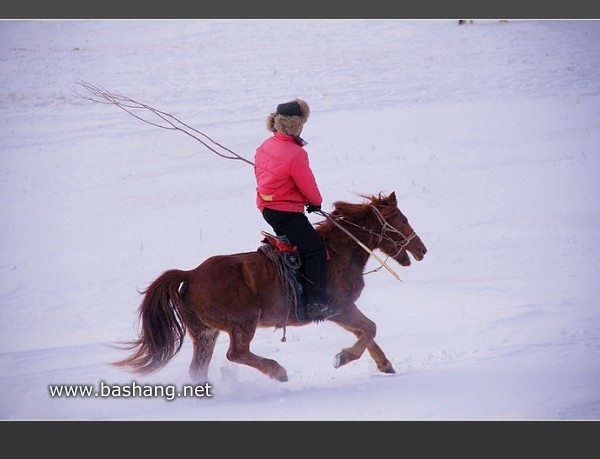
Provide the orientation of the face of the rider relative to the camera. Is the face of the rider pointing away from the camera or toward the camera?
away from the camera

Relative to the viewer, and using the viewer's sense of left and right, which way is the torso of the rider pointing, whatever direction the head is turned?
facing away from the viewer and to the right of the viewer

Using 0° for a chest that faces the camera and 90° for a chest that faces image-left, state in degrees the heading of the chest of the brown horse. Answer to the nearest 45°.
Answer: approximately 270°
